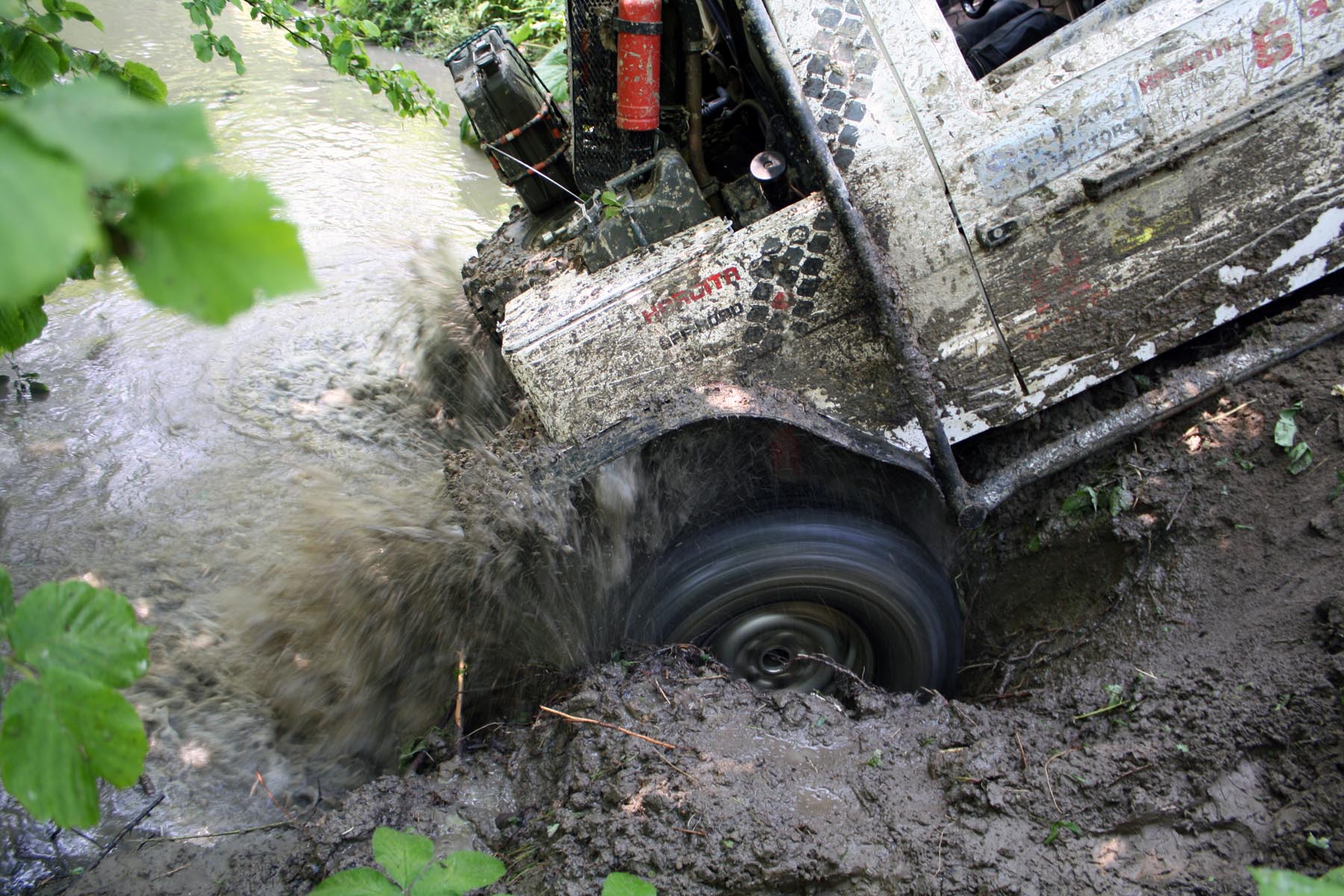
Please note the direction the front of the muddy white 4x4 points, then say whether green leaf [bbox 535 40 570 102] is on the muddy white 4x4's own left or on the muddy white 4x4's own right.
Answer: on the muddy white 4x4's own left

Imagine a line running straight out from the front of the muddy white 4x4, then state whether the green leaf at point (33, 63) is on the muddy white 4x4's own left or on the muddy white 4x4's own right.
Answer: on the muddy white 4x4's own right
